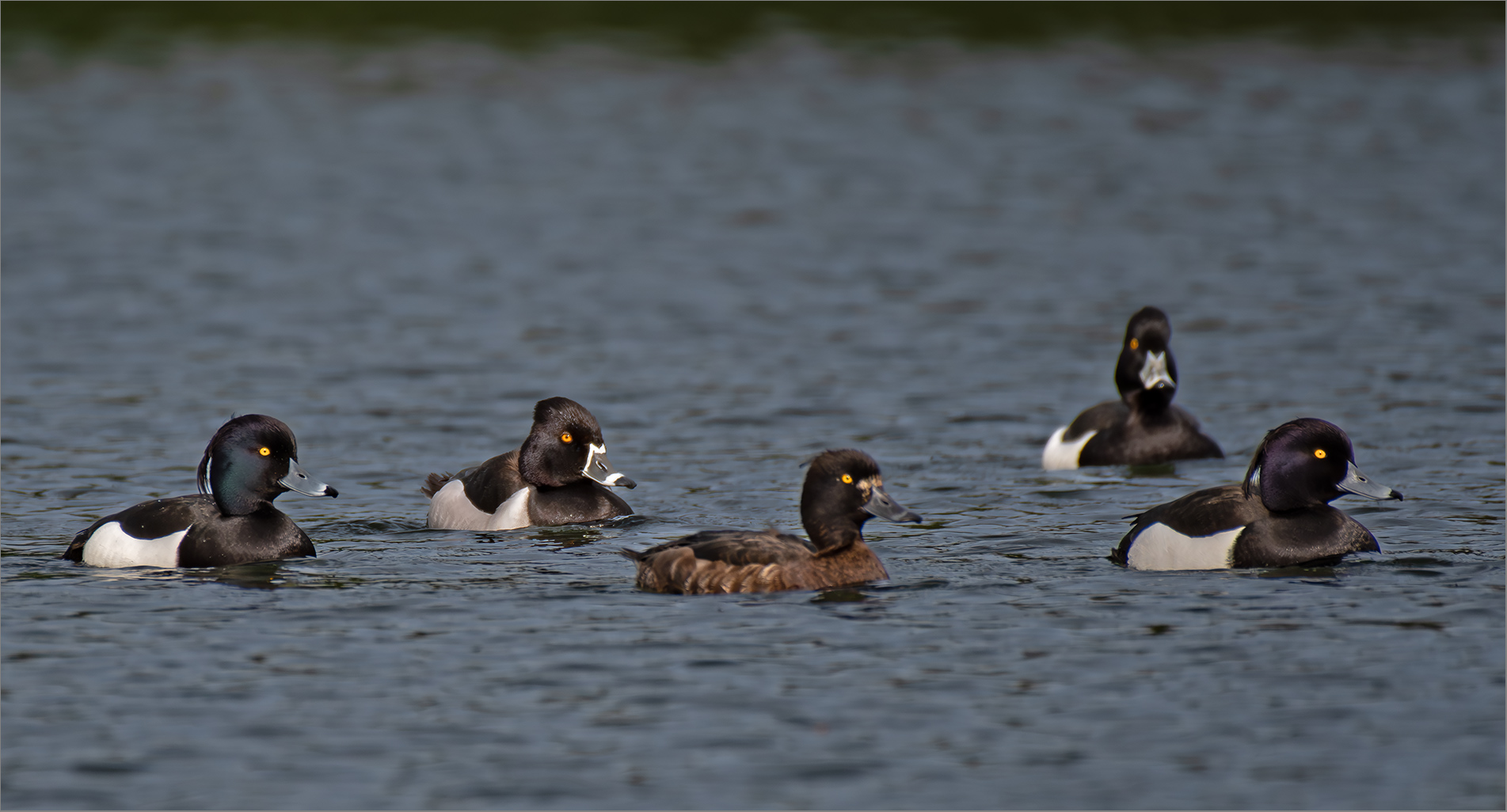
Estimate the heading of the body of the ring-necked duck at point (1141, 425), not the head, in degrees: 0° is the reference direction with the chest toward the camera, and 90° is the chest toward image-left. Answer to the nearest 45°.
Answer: approximately 315°

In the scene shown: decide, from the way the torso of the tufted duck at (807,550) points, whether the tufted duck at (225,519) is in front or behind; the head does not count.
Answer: behind

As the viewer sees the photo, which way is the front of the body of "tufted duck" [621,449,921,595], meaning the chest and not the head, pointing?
to the viewer's right
